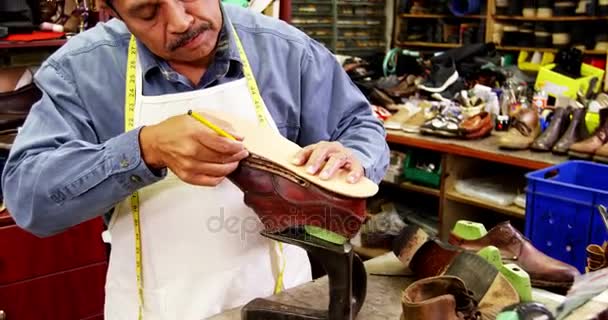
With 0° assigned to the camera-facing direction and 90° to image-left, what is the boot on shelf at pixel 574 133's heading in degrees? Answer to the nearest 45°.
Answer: approximately 45°

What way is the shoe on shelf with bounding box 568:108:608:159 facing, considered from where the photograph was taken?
facing the viewer and to the left of the viewer

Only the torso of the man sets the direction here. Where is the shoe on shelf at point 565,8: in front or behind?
behind

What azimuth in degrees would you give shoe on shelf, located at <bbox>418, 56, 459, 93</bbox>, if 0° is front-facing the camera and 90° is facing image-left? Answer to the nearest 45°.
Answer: approximately 45°

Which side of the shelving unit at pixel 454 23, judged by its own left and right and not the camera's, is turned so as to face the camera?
front

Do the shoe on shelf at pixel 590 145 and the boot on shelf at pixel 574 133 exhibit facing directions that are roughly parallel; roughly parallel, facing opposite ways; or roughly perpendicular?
roughly parallel

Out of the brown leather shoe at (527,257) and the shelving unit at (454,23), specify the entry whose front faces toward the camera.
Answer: the shelving unit

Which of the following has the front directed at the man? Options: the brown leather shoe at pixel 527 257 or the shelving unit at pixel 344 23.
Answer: the shelving unit

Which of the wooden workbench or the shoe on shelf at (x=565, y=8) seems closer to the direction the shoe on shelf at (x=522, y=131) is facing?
the wooden workbench

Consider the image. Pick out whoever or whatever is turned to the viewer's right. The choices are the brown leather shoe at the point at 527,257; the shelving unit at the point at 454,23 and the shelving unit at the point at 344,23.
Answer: the brown leather shoe

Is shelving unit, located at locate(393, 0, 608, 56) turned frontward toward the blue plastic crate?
yes

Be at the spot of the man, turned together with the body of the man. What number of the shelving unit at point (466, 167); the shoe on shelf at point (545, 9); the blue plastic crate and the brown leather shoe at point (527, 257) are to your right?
0

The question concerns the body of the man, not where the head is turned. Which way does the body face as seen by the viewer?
toward the camera

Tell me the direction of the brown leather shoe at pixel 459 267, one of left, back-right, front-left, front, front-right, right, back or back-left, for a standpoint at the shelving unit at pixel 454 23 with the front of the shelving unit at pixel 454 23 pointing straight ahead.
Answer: front

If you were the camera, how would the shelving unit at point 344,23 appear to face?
facing the viewer

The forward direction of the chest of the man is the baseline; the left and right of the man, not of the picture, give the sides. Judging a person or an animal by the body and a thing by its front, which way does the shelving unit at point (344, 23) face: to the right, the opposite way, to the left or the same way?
the same way

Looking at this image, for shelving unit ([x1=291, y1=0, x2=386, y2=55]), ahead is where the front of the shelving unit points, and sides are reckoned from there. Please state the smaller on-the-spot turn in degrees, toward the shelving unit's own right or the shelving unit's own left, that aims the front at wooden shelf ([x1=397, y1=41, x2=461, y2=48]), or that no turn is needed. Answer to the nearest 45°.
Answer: approximately 90° to the shelving unit's own left

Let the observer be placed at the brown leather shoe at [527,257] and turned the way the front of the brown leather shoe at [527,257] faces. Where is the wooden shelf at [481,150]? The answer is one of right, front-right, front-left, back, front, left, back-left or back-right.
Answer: left

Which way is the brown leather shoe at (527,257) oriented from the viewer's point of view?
to the viewer's right

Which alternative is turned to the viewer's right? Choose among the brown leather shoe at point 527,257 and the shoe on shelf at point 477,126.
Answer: the brown leather shoe

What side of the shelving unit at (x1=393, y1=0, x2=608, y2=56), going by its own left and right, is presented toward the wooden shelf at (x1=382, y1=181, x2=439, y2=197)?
front
